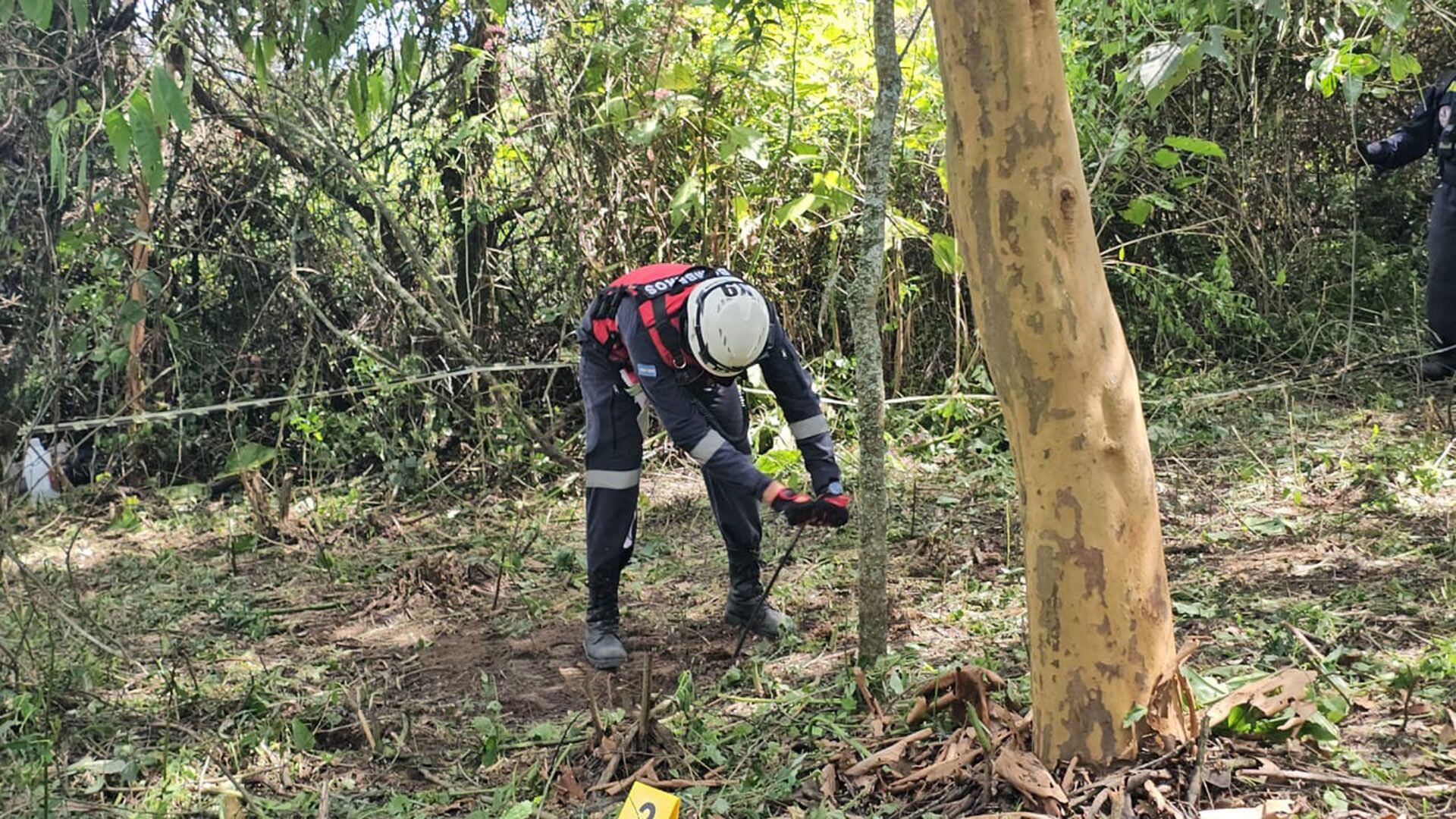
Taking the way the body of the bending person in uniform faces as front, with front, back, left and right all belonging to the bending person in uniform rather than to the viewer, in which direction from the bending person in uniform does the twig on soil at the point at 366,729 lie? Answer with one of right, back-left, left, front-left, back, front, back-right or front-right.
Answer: right

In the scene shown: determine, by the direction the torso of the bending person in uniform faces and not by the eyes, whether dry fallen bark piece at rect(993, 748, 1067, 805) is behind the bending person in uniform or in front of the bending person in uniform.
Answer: in front

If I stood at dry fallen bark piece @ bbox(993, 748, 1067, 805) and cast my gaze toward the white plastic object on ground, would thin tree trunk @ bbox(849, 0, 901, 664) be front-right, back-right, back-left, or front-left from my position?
front-right

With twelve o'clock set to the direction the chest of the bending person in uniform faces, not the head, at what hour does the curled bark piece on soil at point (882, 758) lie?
The curled bark piece on soil is roughly at 1 o'clock from the bending person in uniform.

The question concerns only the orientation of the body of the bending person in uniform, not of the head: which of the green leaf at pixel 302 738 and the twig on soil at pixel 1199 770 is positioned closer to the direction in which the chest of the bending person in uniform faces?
the twig on soil

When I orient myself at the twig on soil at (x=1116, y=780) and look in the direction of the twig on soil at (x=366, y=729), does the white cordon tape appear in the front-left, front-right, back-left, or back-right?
front-right

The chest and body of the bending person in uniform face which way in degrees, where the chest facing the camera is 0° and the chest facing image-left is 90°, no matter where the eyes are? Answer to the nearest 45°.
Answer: approximately 315°
